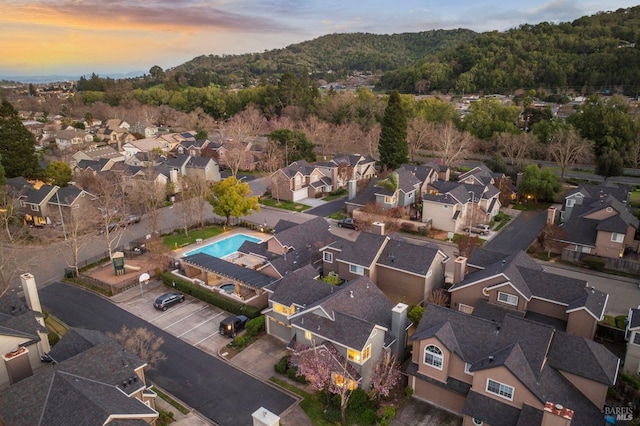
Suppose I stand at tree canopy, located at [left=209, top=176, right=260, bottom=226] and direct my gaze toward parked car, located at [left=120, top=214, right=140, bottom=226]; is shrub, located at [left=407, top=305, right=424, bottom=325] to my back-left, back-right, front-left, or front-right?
back-left

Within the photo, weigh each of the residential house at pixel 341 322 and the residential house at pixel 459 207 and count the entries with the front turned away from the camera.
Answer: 0

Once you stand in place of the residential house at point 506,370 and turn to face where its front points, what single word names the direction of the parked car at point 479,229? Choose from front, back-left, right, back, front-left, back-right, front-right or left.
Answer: back-right

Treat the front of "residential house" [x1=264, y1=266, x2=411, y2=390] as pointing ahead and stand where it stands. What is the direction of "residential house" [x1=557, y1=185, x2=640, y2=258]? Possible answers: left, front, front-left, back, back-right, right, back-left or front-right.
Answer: back

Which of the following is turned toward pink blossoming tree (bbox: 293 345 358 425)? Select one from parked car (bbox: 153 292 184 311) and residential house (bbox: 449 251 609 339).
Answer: the residential house

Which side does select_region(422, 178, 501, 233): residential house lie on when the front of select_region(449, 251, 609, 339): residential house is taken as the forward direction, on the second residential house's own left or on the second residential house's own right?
on the second residential house's own right

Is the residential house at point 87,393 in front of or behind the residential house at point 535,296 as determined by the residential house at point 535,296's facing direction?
in front

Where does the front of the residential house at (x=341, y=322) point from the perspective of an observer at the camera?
facing the viewer and to the left of the viewer

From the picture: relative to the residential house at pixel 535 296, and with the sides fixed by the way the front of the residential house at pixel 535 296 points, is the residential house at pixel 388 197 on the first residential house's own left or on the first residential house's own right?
on the first residential house's own right

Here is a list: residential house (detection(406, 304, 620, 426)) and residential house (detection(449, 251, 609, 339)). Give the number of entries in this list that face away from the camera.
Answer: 0

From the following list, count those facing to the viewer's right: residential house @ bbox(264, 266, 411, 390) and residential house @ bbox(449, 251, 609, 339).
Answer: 0

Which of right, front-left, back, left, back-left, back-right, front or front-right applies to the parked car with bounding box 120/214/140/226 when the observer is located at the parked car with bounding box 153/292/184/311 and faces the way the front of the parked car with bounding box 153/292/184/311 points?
front-left
